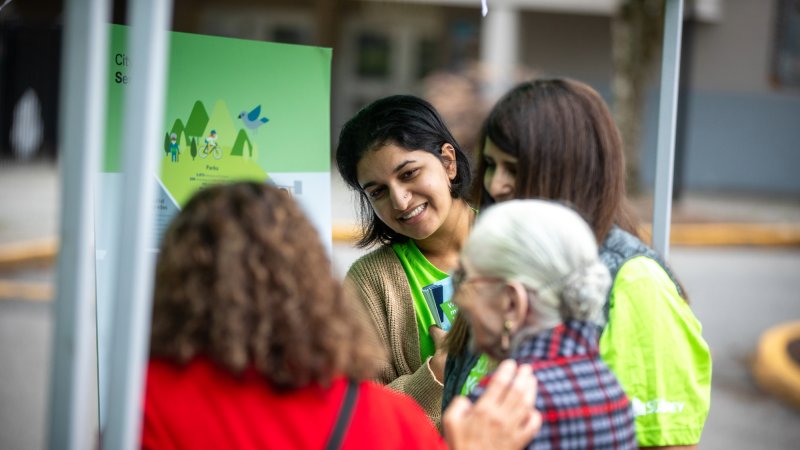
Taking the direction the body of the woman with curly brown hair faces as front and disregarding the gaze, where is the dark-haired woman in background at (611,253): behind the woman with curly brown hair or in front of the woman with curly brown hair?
in front

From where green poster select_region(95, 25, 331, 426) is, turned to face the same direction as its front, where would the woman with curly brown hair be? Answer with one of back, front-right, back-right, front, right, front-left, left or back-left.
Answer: front-right

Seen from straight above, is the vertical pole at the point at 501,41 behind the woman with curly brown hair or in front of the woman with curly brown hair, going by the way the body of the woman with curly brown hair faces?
in front

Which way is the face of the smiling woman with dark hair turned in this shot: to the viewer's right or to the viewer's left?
to the viewer's left

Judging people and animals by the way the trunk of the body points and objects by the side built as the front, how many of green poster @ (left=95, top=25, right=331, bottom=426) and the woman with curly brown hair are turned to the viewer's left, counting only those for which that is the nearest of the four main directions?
0

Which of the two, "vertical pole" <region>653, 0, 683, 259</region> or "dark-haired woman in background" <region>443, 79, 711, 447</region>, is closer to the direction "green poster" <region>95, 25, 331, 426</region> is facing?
the dark-haired woman in background

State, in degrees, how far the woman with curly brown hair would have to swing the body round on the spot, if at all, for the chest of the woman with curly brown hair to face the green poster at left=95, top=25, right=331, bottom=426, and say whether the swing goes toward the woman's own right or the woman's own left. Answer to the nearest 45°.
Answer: approximately 45° to the woman's own left

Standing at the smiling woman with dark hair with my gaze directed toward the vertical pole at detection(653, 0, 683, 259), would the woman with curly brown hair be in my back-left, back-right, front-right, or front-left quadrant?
back-right

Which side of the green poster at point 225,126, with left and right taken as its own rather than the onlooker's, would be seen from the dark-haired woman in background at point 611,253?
front

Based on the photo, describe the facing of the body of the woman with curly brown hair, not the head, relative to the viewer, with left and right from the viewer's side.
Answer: facing away from the viewer and to the right of the viewer
